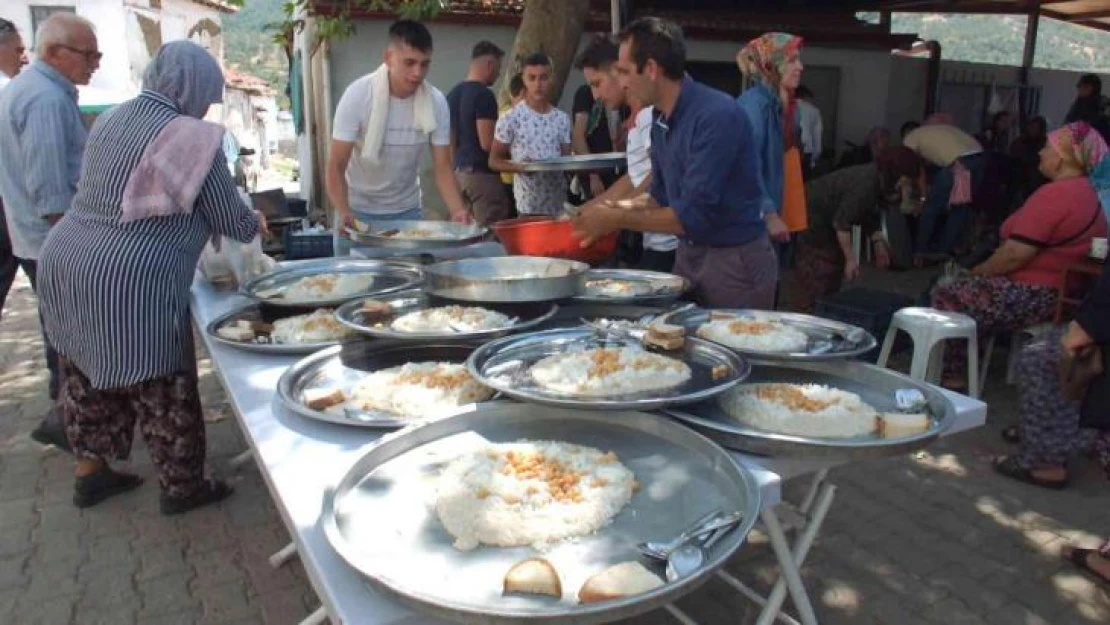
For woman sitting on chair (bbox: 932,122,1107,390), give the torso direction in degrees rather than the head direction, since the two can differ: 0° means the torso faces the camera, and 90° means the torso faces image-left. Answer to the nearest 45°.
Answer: approximately 90°

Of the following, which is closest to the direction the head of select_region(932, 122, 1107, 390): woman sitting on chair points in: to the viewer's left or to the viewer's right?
to the viewer's left

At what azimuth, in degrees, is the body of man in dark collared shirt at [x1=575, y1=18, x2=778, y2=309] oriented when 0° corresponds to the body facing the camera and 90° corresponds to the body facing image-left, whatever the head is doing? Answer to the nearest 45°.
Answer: approximately 90°

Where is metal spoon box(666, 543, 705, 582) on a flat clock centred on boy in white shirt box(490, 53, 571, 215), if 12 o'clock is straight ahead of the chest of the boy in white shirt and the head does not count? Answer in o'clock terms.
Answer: The metal spoon is roughly at 12 o'clock from the boy in white shirt.

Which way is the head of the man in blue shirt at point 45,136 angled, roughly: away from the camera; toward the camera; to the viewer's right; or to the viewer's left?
to the viewer's right

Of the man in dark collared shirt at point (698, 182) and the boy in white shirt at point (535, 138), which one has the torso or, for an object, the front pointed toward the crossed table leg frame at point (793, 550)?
the boy in white shirt

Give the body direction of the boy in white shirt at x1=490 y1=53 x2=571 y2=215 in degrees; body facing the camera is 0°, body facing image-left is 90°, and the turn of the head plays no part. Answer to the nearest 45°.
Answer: approximately 0°

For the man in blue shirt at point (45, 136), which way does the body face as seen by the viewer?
to the viewer's right

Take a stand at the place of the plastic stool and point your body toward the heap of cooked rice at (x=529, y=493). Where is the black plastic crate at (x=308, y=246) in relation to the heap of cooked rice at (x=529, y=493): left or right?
right
